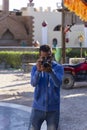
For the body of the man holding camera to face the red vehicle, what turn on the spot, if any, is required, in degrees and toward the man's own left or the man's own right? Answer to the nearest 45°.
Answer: approximately 180°

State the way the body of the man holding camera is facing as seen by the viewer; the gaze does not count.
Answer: toward the camera

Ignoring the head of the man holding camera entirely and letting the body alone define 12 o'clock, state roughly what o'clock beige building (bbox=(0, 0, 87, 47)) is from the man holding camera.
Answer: The beige building is roughly at 6 o'clock from the man holding camera.
